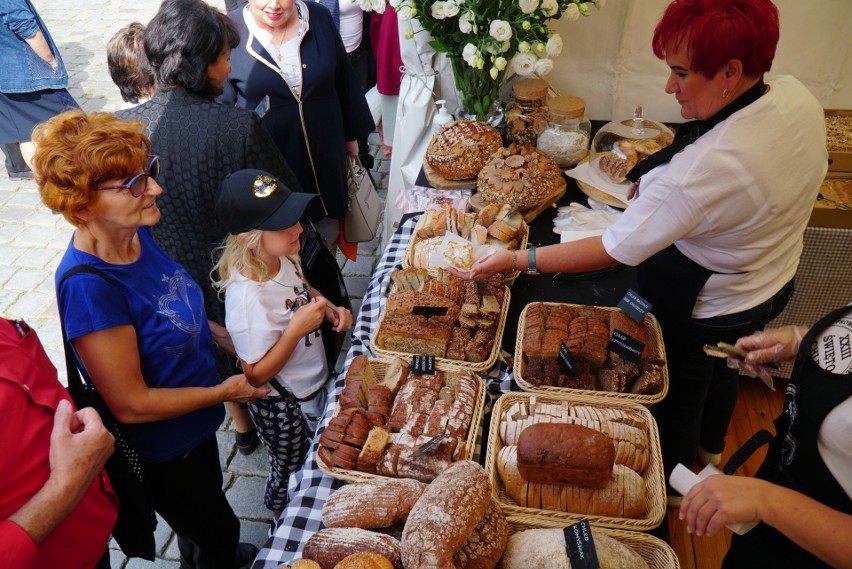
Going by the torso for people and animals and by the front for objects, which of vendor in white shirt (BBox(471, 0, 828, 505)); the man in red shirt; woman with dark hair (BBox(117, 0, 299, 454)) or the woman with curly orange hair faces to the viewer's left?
the vendor in white shirt

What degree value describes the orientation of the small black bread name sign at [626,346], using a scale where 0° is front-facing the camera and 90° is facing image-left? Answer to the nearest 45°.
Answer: approximately 45°

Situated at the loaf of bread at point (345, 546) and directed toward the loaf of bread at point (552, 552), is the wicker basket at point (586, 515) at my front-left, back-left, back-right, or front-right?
front-left

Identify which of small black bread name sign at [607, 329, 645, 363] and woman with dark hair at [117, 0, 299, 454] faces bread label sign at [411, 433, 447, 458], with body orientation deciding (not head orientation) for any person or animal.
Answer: the small black bread name sign

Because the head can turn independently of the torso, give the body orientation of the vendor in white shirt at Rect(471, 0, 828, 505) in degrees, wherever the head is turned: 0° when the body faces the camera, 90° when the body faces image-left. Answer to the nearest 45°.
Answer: approximately 90°

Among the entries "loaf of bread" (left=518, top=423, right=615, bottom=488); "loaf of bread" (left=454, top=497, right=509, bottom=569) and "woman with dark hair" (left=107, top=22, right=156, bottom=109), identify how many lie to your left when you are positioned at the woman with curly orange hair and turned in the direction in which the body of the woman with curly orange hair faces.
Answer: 1

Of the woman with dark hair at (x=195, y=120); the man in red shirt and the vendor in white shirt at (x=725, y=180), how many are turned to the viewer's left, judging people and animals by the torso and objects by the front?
1

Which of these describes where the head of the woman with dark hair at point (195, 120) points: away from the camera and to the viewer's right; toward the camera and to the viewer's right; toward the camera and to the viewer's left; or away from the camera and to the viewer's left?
away from the camera and to the viewer's right

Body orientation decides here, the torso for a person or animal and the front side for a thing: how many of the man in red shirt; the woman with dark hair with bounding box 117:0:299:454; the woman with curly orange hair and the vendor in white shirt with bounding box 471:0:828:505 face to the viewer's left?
1

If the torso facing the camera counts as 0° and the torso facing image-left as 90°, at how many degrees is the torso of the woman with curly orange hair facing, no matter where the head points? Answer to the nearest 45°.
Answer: approximately 270°

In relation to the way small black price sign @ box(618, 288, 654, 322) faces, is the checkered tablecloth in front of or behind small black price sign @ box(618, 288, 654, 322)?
in front

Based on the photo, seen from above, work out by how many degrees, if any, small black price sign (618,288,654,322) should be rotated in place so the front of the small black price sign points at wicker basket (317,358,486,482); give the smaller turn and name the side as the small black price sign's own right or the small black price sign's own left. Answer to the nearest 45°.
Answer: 0° — it already faces it

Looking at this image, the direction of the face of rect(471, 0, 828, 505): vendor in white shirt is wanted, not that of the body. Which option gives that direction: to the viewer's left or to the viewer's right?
to the viewer's left

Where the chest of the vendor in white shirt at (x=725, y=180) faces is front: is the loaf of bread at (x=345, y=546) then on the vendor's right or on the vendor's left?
on the vendor's left

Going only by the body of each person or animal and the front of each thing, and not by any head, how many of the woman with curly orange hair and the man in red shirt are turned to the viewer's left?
0
